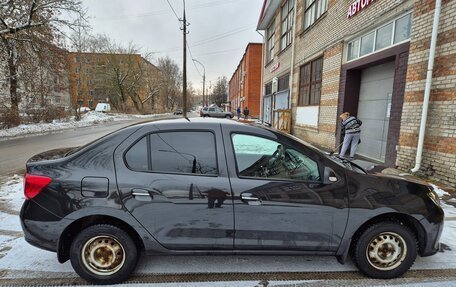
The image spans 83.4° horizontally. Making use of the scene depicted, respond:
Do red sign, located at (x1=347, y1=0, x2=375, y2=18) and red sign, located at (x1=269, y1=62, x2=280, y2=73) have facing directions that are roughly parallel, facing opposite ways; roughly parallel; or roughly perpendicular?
roughly parallel

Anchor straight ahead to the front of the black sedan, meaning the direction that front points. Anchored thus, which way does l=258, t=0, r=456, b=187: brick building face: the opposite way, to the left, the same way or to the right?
the opposite way

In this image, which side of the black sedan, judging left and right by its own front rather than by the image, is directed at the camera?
right

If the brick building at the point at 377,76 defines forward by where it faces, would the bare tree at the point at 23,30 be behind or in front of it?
in front

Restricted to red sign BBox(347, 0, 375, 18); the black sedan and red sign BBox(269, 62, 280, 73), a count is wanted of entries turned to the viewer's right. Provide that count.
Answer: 1

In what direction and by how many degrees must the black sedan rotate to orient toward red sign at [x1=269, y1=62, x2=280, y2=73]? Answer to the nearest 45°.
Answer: approximately 90° to its left

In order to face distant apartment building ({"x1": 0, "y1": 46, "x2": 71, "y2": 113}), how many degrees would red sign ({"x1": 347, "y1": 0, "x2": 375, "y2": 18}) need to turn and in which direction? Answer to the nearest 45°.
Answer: approximately 45° to its right

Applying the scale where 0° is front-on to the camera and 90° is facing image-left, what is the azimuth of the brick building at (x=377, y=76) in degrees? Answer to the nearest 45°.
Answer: approximately 45°

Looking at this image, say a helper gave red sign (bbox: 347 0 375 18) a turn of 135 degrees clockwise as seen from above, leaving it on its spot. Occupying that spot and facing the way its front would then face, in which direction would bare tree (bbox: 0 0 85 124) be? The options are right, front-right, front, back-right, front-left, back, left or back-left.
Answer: left

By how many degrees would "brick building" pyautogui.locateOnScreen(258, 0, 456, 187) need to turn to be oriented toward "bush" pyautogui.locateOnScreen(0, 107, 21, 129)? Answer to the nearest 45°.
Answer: approximately 45° to its right

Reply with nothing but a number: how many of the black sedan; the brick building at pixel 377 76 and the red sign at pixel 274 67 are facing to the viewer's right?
1

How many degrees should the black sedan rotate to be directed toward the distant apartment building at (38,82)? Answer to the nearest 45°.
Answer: approximately 135° to its left
